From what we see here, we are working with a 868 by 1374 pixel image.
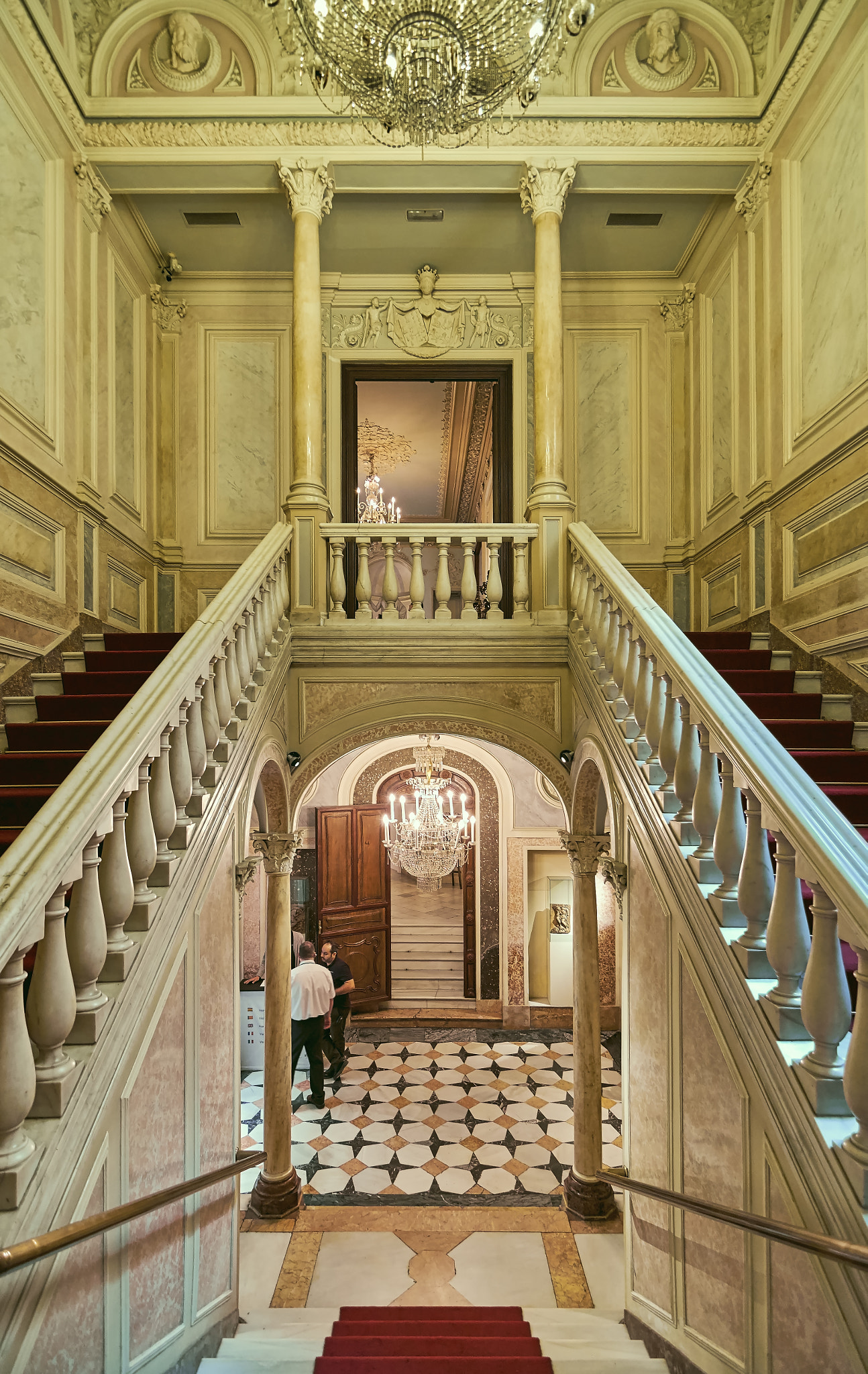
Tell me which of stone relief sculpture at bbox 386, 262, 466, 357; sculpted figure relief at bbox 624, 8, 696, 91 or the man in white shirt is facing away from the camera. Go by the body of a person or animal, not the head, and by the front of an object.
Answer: the man in white shirt

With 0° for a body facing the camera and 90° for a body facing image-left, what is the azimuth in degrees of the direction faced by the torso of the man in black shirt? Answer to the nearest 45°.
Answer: approximately 45°

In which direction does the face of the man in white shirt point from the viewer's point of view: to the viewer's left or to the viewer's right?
to the viewer's right

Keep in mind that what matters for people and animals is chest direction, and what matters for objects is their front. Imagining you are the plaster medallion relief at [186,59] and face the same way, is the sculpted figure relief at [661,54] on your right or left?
on your left

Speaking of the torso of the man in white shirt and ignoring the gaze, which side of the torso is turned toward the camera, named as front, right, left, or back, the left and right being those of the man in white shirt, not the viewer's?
back

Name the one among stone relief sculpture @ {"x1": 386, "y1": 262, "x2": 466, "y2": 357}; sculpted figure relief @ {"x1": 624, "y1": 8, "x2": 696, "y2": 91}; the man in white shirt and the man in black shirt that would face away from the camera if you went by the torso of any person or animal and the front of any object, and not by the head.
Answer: the man in white shirt

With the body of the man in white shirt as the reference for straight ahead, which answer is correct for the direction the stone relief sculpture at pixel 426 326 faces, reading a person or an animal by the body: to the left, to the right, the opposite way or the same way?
the opposite way

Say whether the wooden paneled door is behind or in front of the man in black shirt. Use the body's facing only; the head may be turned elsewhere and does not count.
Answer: behind
